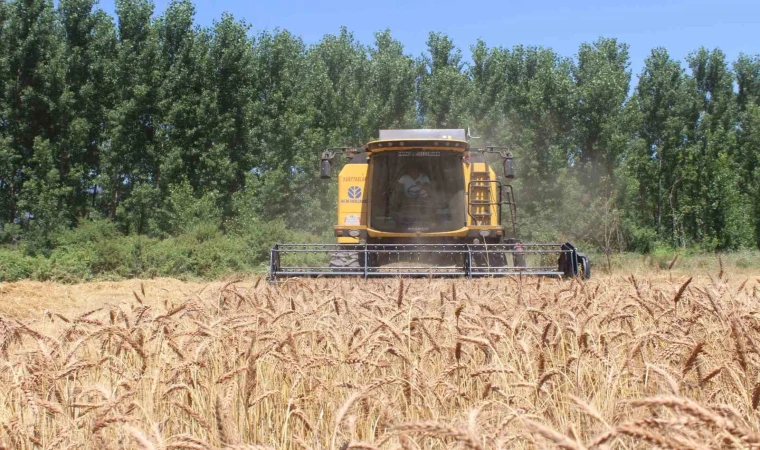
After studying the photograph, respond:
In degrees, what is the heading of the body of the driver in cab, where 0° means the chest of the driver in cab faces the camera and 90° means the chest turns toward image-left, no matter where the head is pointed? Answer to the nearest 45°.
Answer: approximately 0°

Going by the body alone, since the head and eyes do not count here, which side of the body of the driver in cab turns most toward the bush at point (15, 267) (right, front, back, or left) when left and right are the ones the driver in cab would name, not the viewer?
right

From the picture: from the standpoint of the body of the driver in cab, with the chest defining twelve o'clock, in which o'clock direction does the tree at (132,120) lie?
The tree is roughly at 5 o'clock from the driver in cab.

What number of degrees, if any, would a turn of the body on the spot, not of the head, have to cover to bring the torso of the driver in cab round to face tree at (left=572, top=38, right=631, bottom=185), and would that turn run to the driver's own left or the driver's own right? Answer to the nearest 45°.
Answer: approximately 180°

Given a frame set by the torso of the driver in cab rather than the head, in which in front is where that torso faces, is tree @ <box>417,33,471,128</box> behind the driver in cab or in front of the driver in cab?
behind

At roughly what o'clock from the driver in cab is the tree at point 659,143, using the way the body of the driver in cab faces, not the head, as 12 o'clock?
The tree is roughly at 7 o'clock from the driver in cab.

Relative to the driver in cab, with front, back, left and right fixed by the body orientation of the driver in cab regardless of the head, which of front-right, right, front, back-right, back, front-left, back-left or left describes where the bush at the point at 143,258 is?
back-right

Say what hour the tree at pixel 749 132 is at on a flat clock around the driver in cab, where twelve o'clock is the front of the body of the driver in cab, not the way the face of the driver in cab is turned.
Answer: The tree is roughly at 7 o'clock from the driver in cab.

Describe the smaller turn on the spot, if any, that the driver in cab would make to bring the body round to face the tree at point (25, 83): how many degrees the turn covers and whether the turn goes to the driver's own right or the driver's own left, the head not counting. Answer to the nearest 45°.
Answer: approximately 135° to the driver's own right
